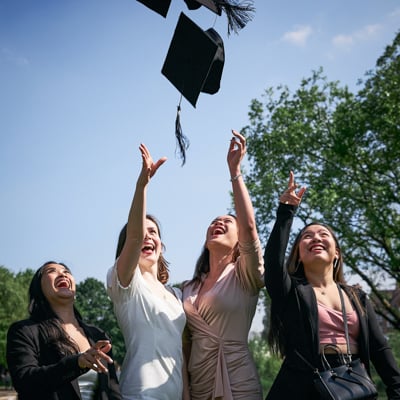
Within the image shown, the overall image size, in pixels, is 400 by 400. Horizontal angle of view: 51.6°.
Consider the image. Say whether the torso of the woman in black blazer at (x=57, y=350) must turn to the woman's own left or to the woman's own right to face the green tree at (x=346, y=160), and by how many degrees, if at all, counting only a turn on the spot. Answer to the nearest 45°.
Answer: approximately 90° to the woman's own left

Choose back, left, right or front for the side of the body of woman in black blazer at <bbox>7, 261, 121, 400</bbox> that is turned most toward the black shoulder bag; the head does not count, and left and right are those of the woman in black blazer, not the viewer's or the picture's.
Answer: front

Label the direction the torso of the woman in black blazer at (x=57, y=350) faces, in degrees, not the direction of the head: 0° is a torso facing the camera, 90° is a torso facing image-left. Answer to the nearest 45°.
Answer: approximately 315°

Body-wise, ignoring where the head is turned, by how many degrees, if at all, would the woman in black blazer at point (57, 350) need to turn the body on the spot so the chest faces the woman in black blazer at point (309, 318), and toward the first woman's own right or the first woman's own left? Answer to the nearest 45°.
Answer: approximately 45° to the first woman's own left

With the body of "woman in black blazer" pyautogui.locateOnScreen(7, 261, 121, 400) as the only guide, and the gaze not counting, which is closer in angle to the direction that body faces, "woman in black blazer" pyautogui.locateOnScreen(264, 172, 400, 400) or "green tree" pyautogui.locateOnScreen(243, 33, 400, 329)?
the woman in black blazer

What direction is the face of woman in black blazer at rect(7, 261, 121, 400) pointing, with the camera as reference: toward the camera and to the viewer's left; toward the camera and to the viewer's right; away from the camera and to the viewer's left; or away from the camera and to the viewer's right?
toward the camera and to the viewer's right
